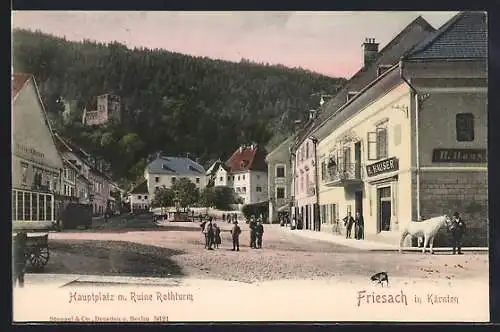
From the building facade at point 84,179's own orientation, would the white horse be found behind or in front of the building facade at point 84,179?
in front

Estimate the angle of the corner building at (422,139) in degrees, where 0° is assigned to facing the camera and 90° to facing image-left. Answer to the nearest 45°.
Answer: approximately 45°

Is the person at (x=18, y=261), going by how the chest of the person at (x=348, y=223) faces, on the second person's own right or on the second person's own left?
on the second person's own right

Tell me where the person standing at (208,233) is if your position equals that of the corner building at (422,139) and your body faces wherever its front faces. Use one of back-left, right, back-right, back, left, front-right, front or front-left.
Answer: front-right
